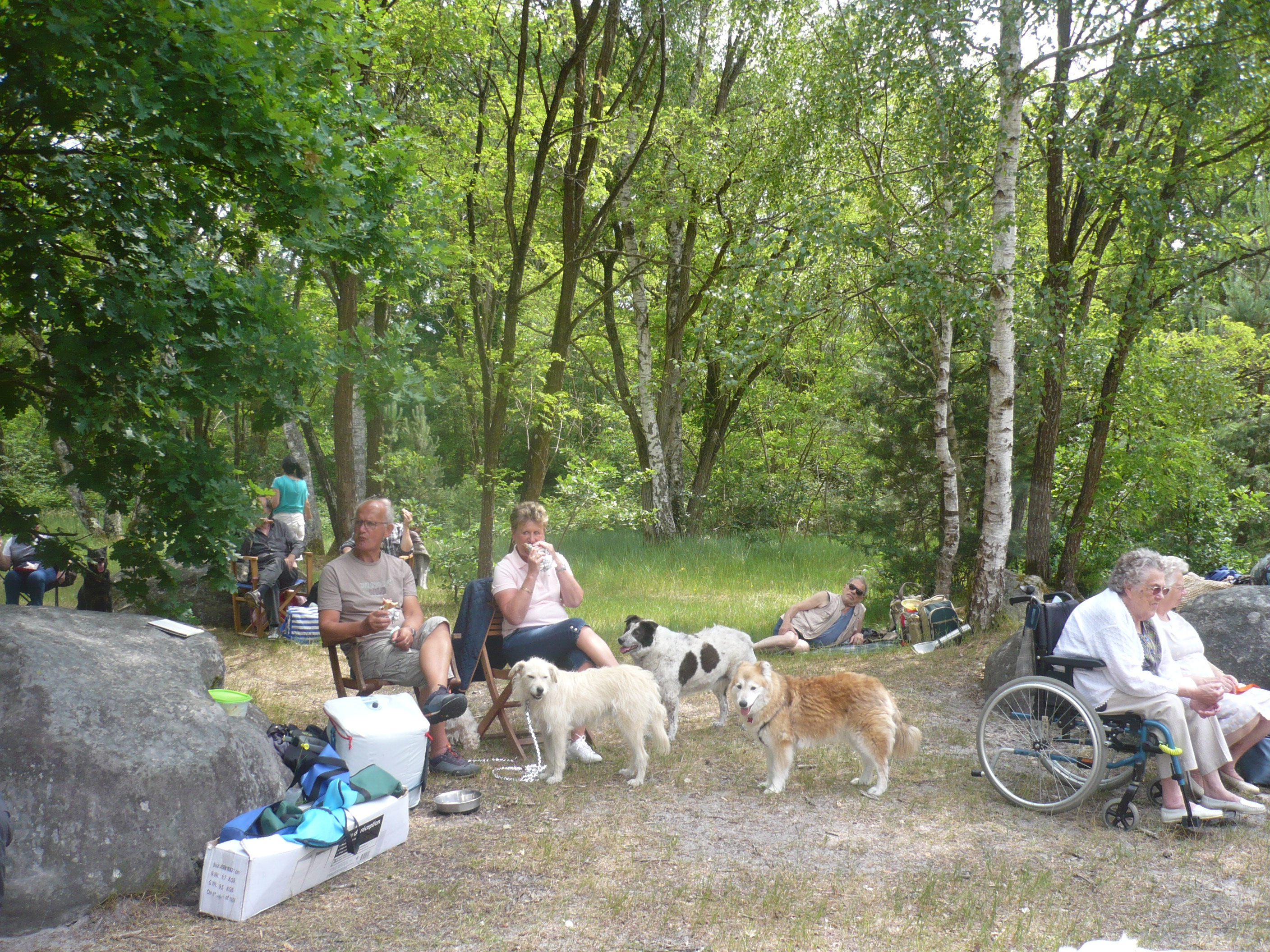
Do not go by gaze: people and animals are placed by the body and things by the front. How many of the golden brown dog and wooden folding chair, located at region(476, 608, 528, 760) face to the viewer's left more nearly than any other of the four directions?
1

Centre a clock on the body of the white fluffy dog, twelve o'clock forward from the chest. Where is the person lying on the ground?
The person lying on the ground is roughly at 4 o'clock from the white fluffy dog.

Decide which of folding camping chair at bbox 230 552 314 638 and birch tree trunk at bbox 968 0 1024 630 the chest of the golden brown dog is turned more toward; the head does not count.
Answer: the folding camping chair

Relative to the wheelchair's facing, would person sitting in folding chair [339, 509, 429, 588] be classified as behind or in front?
behind

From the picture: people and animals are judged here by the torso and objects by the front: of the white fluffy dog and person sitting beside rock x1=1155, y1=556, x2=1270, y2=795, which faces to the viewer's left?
the white fluffy dog

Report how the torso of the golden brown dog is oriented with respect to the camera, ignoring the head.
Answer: to the viewer's left

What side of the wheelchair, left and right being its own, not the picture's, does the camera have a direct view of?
right

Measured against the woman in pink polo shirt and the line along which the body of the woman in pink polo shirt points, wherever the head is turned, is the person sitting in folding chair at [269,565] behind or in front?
behind

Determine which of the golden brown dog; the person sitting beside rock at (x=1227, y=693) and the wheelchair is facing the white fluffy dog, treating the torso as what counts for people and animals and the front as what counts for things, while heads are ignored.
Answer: the golden brown dog

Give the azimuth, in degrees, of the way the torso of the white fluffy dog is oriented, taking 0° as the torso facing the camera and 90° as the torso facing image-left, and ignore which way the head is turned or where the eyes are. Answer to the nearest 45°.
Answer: approximately 90°

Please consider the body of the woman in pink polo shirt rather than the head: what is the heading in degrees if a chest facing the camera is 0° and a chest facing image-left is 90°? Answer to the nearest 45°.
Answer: approximately 315°

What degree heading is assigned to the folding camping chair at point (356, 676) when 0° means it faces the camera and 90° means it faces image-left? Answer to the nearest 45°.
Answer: approximately 315°
